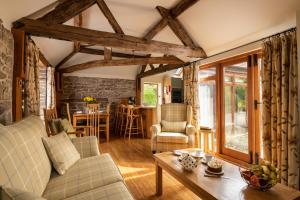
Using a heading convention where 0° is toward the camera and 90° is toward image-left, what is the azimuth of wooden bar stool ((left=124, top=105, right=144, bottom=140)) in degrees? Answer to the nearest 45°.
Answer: approximately 225°

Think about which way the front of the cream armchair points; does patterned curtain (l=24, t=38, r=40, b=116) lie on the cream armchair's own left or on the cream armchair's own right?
on the cream armchair's own right

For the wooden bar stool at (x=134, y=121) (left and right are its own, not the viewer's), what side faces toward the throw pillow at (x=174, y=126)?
right

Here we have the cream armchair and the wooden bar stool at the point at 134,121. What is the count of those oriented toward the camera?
1

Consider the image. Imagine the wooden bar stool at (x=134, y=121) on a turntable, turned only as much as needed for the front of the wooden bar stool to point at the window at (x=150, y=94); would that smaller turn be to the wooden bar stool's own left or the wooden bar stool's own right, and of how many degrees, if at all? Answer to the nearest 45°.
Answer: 0° — it already faces it

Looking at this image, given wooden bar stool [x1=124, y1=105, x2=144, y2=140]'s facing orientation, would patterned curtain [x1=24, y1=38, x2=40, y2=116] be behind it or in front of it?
behind

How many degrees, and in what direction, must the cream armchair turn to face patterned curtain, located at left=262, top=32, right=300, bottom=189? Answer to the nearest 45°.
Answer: approximately 45° to its left

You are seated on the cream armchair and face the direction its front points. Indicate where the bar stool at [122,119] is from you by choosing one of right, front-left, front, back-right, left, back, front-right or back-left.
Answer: back-right

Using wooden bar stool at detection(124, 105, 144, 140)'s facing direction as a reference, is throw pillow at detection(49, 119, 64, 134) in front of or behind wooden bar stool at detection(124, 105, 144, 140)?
behind

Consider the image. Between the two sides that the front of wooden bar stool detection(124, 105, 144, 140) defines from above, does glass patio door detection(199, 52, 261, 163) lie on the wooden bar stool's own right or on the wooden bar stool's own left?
on the wooden bar stool's own right

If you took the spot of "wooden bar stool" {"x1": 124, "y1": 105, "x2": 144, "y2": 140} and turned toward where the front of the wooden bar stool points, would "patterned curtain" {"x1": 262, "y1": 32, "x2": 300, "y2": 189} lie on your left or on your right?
on your right
